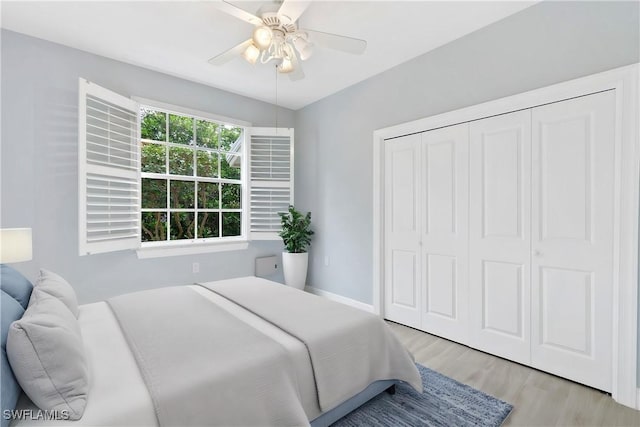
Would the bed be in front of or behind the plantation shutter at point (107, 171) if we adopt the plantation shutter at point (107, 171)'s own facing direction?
in front

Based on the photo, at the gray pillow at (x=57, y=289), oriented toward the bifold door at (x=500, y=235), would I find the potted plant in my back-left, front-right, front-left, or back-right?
front-left

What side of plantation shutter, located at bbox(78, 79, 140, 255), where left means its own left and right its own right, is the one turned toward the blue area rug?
front

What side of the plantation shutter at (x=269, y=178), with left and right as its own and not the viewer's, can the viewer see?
front

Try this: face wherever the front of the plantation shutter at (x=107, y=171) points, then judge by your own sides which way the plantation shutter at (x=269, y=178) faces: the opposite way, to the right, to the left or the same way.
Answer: to the right

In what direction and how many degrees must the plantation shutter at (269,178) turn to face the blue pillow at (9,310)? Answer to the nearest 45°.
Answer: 0° — it already faces it

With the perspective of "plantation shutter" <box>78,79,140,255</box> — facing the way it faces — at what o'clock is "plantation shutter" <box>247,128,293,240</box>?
"plantation shutter" <box>247,128,293,240</box> is roughly at 10 o'clock from "plantation shutter" <box>78,79,140,255</box>.

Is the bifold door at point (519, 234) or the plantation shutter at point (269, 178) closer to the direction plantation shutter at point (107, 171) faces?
the bifold door

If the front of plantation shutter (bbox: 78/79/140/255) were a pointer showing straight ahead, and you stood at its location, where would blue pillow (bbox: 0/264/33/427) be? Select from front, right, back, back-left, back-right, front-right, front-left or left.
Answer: front-right

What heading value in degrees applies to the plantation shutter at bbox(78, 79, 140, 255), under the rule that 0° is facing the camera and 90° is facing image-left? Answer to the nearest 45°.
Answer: approximately 315°

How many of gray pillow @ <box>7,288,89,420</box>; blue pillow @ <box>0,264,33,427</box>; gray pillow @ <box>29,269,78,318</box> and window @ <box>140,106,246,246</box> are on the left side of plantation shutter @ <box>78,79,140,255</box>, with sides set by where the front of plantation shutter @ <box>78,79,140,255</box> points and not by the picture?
1

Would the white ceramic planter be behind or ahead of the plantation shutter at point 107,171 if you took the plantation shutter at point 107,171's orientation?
ahead

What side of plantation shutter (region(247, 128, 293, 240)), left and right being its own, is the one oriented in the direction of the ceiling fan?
front
